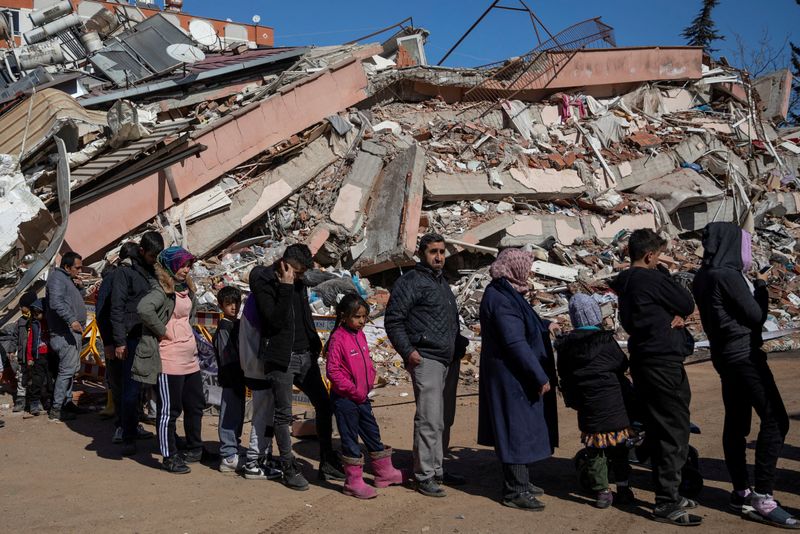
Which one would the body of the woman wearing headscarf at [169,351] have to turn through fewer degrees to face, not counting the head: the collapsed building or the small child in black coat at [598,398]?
the small child in black coat

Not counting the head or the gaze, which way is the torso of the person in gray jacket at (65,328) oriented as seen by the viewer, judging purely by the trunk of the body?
to the viewer's right

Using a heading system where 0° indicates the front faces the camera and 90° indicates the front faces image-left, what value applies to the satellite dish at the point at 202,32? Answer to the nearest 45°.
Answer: approximately 315°

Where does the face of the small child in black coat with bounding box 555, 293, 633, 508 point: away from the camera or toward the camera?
away from the camera
